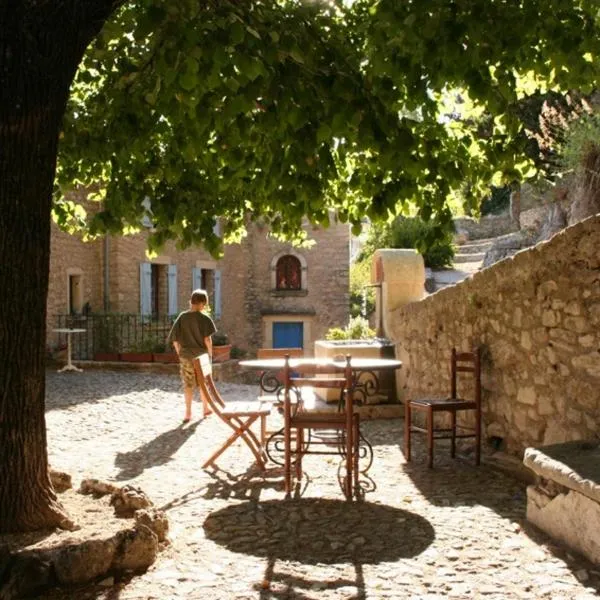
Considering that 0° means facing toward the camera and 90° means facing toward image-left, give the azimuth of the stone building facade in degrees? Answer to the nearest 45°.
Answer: approximately 0°

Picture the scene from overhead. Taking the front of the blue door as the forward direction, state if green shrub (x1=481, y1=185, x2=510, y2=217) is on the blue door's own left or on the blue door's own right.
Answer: on the blue door's own left

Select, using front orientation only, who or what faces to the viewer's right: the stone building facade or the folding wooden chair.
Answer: the folding wooden chair

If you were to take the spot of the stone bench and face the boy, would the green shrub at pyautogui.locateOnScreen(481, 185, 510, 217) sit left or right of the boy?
right

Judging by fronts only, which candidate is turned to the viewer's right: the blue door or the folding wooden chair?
the folding wooden chair

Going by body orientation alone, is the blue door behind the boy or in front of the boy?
in front

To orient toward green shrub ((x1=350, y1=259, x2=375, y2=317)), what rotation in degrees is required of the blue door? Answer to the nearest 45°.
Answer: approximately 135° to its left

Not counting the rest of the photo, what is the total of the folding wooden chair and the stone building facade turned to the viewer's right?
1

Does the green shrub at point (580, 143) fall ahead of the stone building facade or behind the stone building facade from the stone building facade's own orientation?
ahead

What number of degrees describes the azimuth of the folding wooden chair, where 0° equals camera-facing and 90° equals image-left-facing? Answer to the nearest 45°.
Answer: approximately 270°

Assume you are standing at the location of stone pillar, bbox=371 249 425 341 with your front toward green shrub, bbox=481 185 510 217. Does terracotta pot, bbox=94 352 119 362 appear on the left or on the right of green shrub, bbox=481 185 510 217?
left

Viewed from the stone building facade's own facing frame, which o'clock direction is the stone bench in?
The stone bench is roughly at 12 o'clock from the stone building facade.
